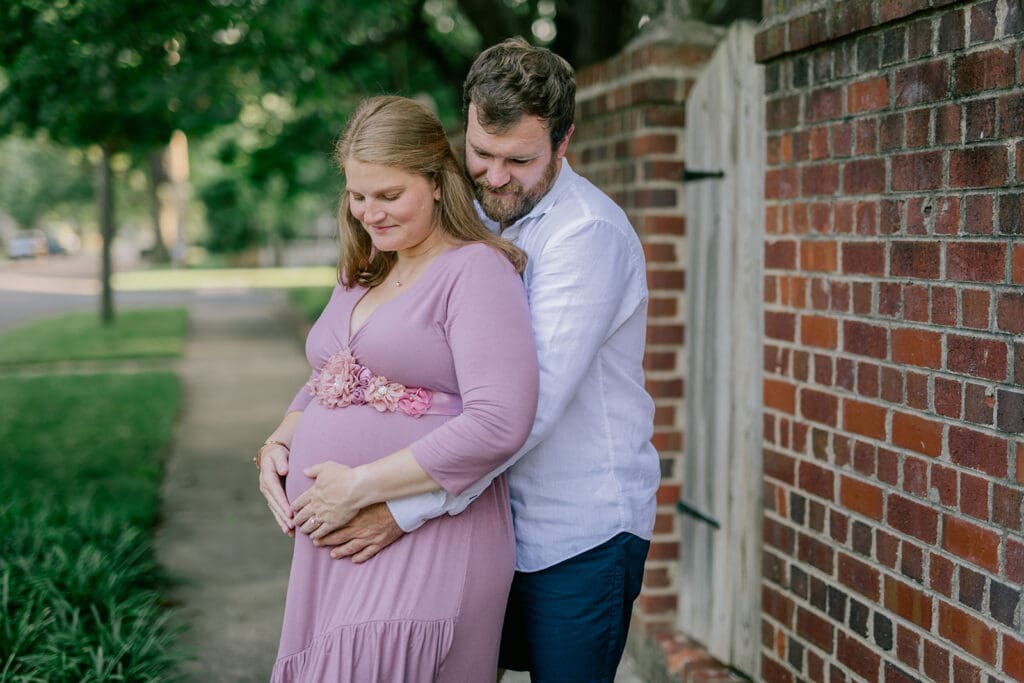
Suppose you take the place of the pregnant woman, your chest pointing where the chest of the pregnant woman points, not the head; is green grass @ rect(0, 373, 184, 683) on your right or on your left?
on your right

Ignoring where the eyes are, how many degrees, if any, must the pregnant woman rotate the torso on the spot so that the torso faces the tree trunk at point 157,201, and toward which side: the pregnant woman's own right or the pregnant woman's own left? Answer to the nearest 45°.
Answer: approximately 135° to the pregnant woman's own right

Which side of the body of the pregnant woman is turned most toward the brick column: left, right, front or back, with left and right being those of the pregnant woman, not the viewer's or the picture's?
back

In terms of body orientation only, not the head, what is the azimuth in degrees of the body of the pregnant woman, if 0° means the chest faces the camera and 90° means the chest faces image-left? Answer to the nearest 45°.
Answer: approximately 45°

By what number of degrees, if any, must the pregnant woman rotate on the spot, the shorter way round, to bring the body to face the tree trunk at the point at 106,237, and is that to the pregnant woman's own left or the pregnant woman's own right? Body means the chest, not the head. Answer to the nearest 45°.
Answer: approximately 135° to the pregnant woman's own right
